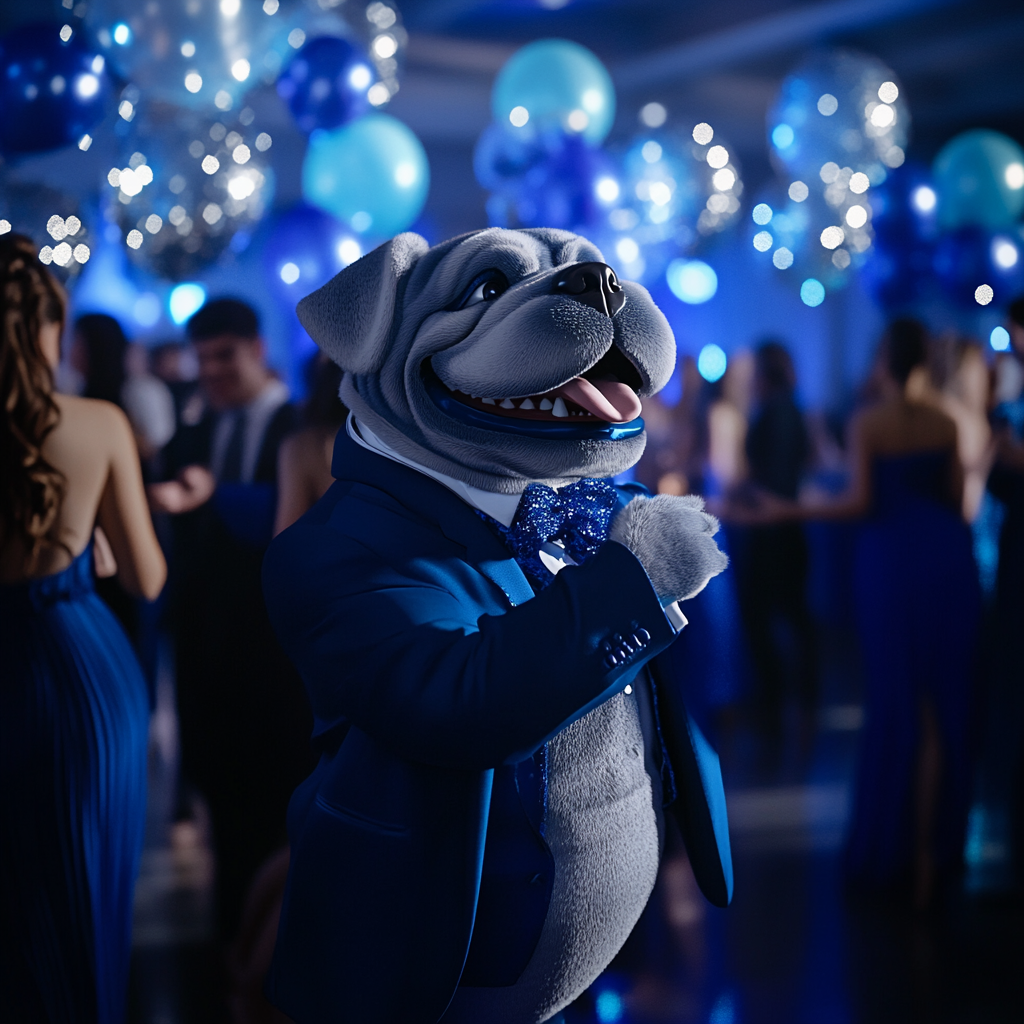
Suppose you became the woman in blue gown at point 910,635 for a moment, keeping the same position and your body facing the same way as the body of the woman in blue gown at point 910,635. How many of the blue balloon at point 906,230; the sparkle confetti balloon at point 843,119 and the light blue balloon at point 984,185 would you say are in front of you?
3

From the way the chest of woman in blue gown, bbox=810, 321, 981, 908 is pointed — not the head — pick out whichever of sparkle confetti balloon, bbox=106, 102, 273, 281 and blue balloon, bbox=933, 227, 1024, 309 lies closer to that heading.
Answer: the blue balloon

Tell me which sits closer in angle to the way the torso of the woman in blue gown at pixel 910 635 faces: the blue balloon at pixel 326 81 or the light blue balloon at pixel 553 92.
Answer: the light blue balloon

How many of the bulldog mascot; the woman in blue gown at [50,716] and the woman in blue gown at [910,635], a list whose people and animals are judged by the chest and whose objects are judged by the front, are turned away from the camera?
2

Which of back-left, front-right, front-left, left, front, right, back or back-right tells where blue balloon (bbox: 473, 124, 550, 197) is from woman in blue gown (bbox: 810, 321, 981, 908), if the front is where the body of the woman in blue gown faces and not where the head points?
front-left

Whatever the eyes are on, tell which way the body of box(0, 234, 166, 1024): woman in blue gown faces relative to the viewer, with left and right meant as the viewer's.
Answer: facing away from the viewer

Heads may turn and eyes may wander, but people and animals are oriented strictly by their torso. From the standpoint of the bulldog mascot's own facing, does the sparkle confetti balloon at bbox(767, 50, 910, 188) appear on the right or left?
on its left

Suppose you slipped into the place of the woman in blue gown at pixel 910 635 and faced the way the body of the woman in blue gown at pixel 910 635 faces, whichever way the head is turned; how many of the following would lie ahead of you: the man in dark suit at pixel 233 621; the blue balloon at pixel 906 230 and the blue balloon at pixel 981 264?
2

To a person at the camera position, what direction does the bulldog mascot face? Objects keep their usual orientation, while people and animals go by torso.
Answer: facing the viewer and to the right of the viewer

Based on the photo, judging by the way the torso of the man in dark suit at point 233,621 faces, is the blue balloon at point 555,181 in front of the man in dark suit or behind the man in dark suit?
behind

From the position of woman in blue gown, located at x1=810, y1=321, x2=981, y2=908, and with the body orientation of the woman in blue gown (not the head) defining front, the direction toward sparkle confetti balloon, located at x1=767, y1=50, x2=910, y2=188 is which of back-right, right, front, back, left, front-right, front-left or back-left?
front

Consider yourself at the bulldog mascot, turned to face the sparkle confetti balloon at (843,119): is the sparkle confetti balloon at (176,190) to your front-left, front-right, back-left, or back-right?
front-left

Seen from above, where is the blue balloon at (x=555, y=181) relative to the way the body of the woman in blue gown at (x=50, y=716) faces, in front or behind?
in front

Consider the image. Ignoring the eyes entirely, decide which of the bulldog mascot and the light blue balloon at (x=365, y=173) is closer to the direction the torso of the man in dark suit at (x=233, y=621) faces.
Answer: the bulldog mascot

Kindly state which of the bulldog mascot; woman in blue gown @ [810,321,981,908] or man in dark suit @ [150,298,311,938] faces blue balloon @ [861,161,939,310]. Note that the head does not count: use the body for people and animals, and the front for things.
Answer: the woman in blue gown

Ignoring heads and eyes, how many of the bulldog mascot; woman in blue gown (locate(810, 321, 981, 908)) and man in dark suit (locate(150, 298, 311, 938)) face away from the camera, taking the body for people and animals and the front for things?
1

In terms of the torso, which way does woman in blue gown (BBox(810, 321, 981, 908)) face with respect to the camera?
away from the camera
